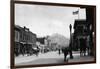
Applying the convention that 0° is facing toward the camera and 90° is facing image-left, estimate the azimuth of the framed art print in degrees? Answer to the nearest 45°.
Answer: approximately 315°
